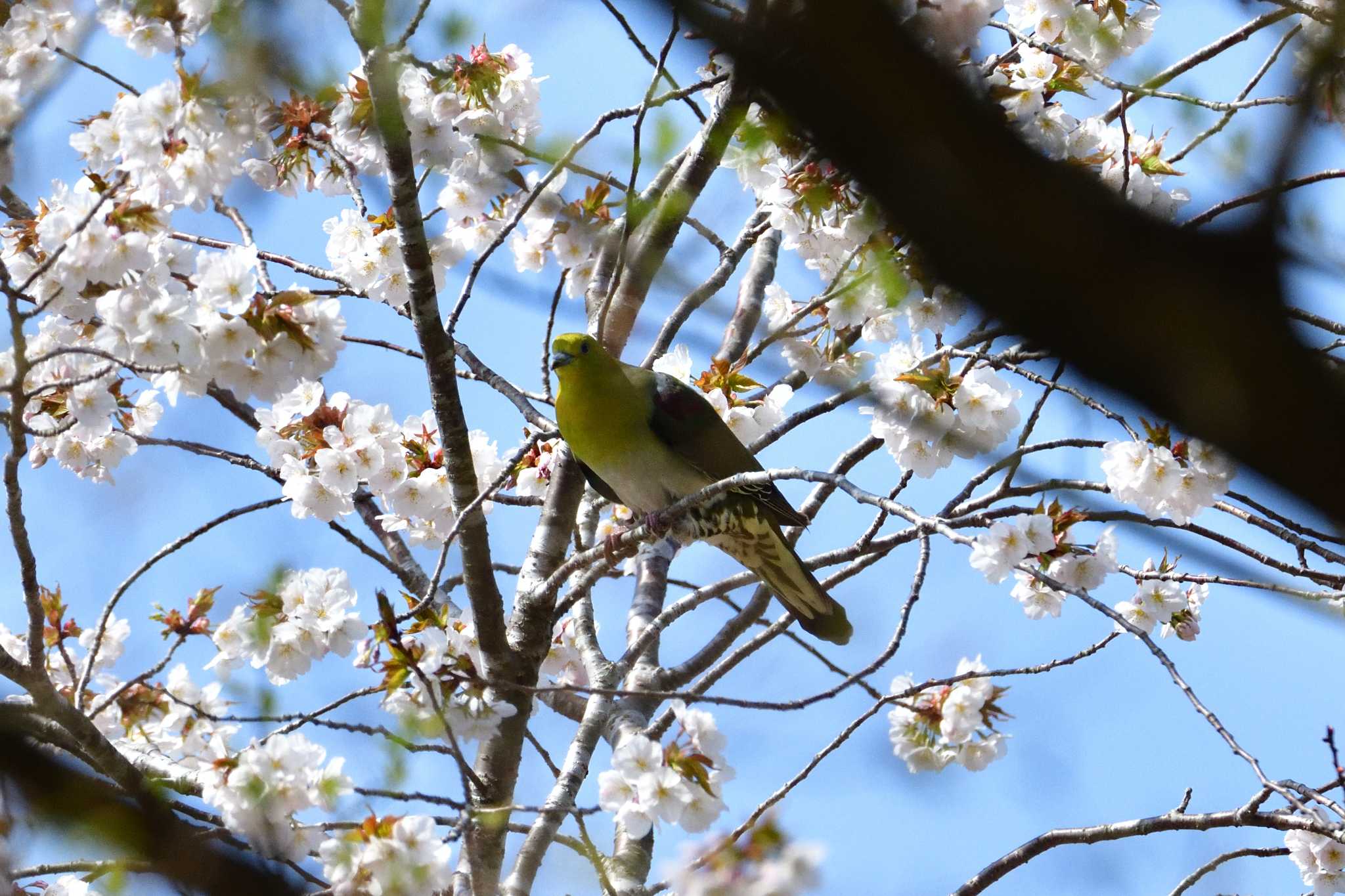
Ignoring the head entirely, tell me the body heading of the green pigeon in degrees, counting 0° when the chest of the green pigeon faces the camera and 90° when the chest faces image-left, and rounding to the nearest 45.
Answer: approximately 45°
